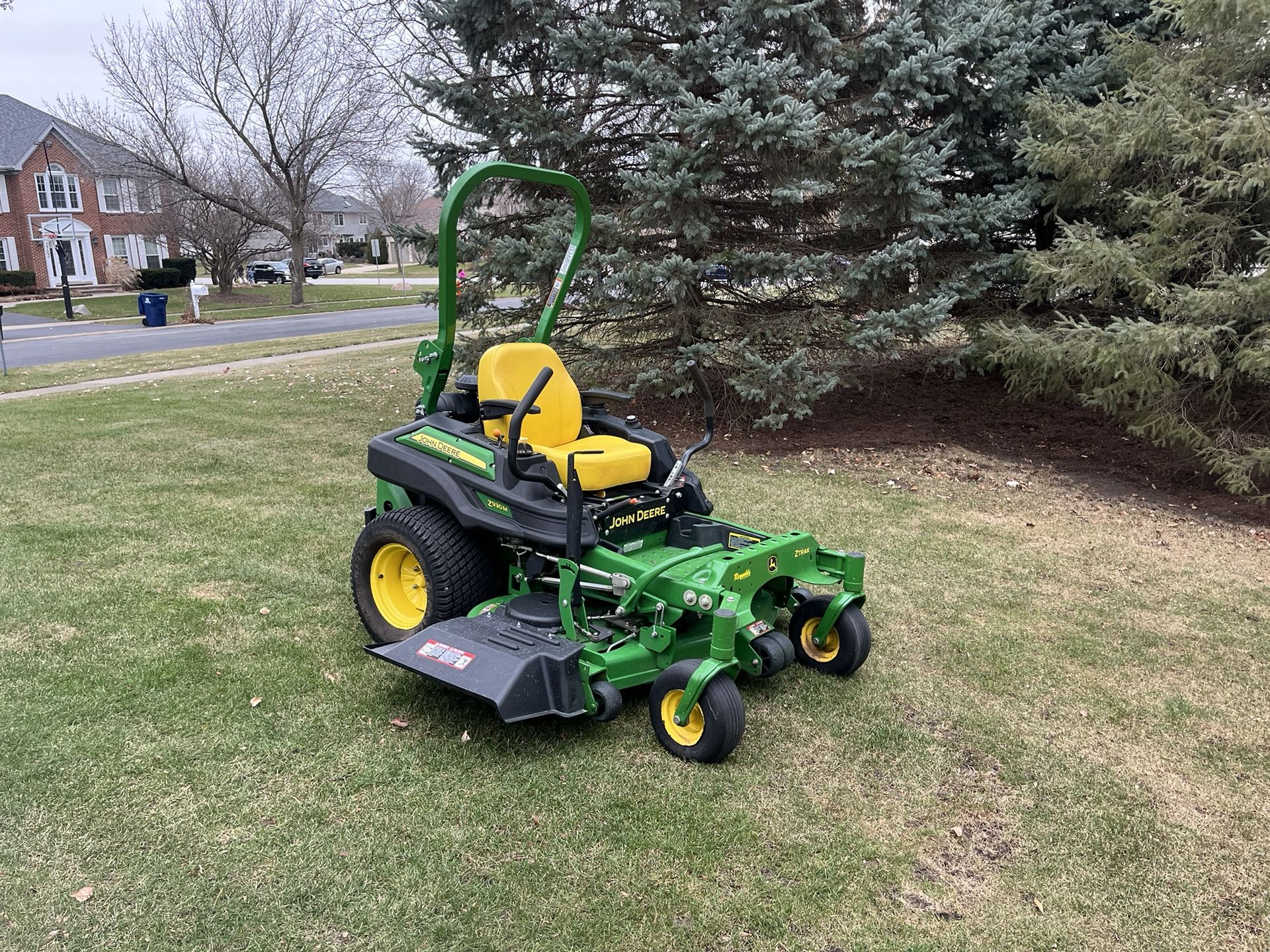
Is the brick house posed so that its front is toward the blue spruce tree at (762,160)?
yes

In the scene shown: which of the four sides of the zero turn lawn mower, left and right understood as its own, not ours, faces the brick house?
back

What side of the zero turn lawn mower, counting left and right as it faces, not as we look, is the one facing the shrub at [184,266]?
back

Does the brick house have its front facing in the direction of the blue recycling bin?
yes

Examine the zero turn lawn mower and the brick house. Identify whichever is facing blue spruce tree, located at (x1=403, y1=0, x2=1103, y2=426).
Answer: the brick house

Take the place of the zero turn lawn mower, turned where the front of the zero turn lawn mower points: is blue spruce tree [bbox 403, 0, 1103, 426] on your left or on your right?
on your left

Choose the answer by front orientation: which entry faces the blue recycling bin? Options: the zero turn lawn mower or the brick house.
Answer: the brick house

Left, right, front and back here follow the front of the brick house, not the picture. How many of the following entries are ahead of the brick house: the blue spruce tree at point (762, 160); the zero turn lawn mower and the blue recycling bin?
3

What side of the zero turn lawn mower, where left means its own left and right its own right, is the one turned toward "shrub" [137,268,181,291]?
back
